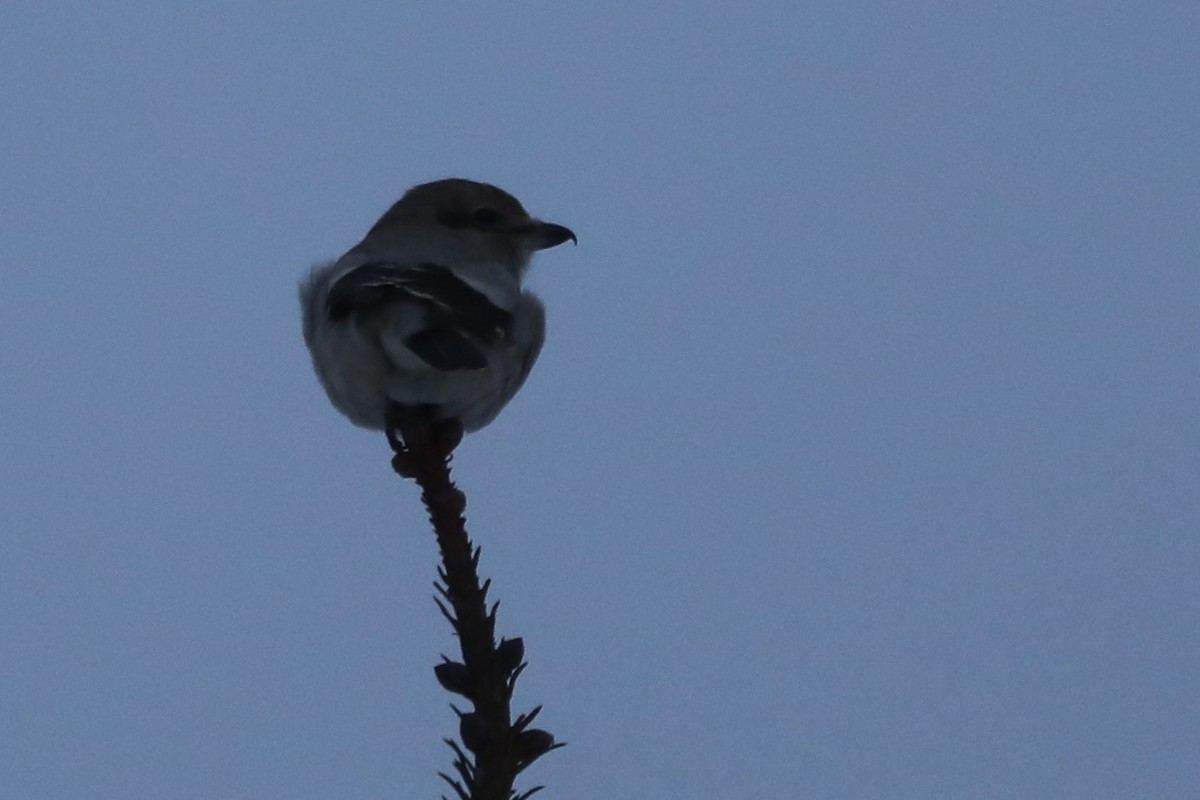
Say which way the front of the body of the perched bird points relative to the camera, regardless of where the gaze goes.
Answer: away from the camera
